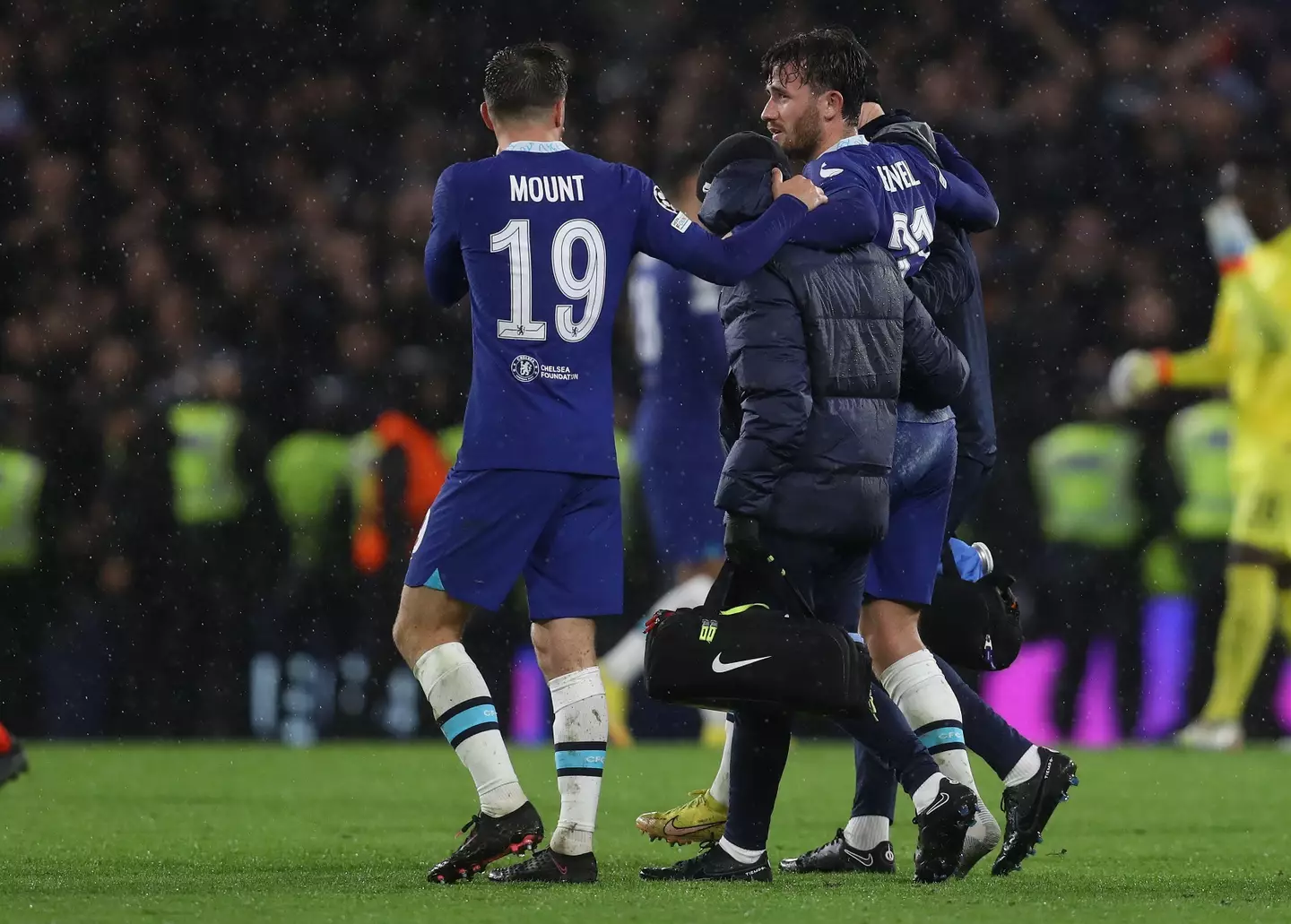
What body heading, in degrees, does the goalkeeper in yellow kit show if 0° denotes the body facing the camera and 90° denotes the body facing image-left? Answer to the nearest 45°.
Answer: approximately 45°
